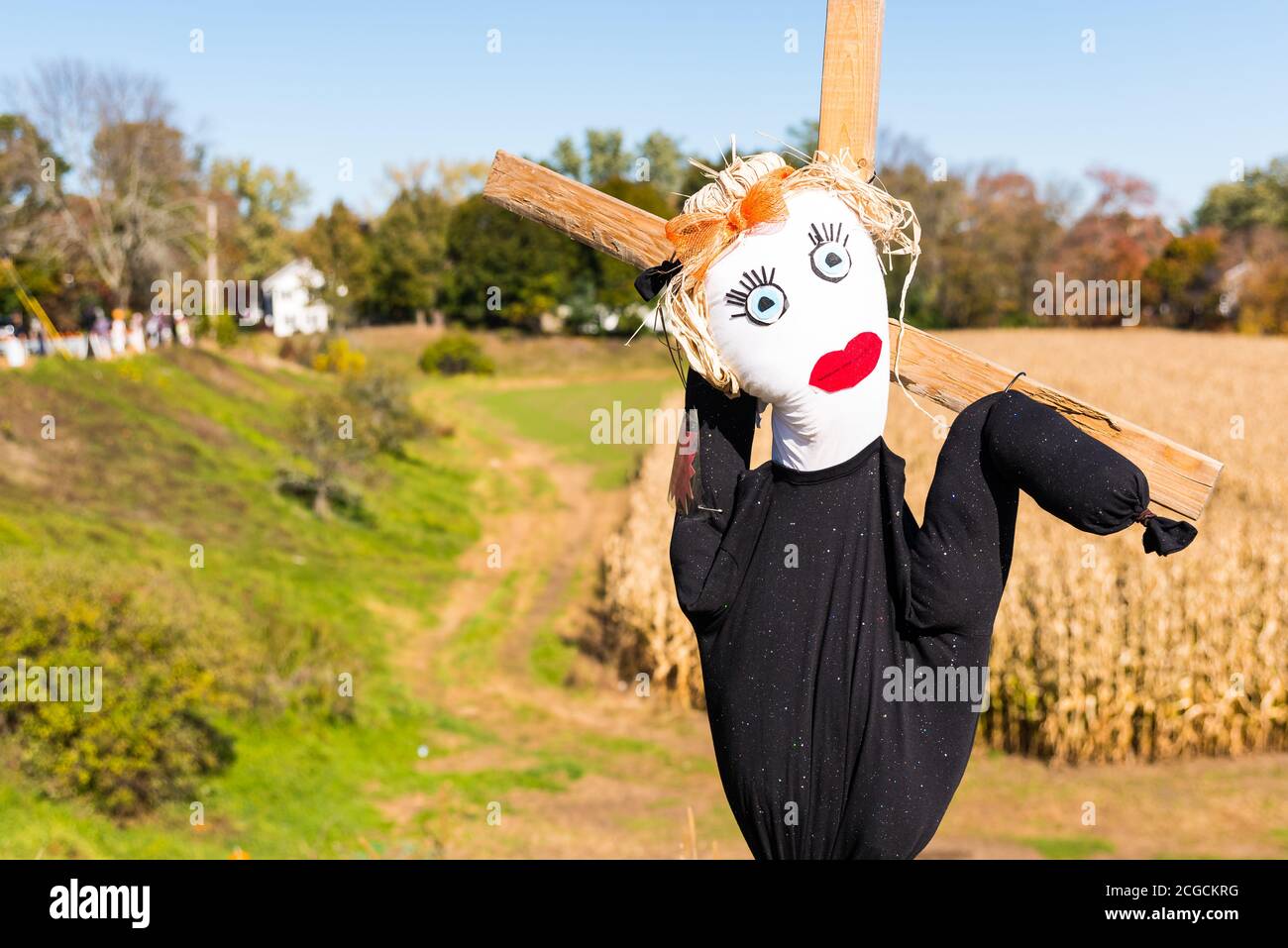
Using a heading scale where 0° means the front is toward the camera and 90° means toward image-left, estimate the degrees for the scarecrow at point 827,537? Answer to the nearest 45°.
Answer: approximately 0°

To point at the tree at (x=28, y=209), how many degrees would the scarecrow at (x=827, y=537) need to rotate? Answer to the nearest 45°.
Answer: approximately 135° to its right

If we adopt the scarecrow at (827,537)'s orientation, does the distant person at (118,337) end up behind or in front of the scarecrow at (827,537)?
behind

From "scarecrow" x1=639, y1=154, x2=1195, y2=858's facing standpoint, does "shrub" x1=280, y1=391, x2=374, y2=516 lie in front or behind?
behind

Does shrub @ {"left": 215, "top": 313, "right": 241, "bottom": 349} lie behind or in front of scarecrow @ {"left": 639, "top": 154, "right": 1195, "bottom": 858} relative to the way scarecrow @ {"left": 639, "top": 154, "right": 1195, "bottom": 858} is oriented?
behind

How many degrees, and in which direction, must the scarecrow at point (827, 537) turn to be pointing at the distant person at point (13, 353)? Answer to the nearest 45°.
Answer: approximately 135° to its right

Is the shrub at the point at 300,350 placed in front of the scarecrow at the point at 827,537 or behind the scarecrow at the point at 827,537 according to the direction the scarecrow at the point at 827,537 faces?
behind

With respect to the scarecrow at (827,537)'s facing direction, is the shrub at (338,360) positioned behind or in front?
behind

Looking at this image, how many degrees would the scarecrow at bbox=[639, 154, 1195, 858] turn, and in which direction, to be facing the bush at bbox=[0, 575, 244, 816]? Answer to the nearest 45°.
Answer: approximately 135° to its right

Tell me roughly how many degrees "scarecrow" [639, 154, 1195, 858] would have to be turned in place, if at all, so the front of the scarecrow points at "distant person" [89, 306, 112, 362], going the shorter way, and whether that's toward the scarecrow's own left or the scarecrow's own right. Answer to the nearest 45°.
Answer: approximately 135° to the scarecrow's own right
